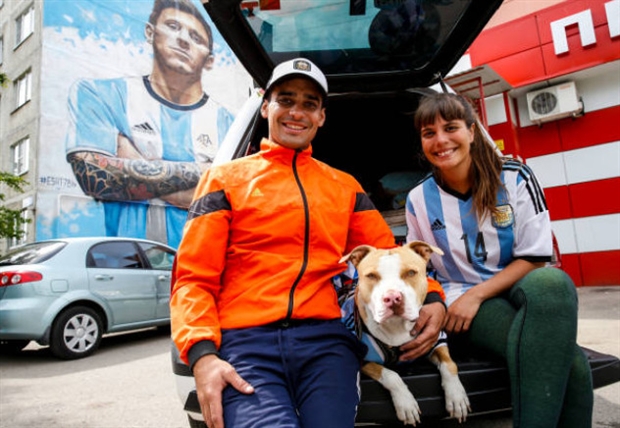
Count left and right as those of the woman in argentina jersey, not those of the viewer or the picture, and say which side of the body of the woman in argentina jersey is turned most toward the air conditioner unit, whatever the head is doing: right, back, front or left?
back

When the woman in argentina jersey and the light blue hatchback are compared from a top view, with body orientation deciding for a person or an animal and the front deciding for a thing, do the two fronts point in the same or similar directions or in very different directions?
very different directions

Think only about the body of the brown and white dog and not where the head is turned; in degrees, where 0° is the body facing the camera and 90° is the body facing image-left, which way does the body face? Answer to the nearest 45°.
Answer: approximately 0°

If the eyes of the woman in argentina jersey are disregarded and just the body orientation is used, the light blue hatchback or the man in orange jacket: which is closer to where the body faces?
the man in orange jacket

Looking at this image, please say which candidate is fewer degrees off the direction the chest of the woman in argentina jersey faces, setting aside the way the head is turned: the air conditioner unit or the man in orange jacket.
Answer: the man in orange jacket

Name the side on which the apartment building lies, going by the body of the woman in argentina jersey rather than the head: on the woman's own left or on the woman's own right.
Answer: on the woman's own right

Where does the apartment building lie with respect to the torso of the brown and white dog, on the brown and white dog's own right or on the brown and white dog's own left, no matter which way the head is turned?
on the brown and white dog's own right

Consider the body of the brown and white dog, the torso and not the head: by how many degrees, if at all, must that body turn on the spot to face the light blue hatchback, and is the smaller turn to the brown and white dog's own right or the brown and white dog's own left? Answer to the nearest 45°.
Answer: approximately 135° to the brown and white dog's own right
